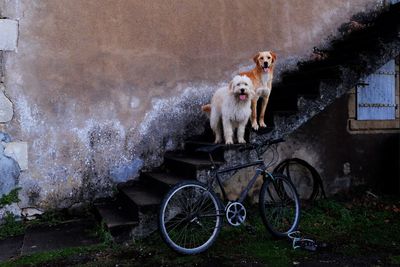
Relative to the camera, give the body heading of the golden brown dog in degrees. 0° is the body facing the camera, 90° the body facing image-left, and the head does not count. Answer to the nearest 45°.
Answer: approximately 315°

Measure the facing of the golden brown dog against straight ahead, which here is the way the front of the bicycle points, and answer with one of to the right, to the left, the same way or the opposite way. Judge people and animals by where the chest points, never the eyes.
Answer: to the right

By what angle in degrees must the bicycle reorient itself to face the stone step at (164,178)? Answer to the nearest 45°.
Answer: approximately 90° to its left

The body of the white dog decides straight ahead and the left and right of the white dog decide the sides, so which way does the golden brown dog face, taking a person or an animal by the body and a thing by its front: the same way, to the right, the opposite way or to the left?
the same way

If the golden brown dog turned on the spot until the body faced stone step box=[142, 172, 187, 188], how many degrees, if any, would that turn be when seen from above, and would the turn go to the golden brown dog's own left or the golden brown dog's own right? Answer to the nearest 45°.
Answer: approximately 135° to the golden brown dog's own right

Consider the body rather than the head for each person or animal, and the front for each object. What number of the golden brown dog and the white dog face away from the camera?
0

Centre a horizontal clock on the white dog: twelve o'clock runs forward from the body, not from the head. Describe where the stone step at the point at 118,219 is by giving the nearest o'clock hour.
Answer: The stone step is roughly at 4 o'clock from the white dog.

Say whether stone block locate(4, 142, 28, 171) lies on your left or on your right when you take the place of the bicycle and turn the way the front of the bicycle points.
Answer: on your left

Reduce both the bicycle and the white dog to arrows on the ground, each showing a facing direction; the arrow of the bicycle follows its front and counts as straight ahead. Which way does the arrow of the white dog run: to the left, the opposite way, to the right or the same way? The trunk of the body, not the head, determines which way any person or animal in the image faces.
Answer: to the right

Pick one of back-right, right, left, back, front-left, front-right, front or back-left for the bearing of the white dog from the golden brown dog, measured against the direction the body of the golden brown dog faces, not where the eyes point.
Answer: right

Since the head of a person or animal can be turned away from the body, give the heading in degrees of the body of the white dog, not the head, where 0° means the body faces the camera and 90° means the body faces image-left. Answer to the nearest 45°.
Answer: approximately 315°

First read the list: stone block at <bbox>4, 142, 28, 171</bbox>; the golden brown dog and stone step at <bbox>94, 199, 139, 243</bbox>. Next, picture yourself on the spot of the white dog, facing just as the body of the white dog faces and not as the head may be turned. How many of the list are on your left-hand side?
1
